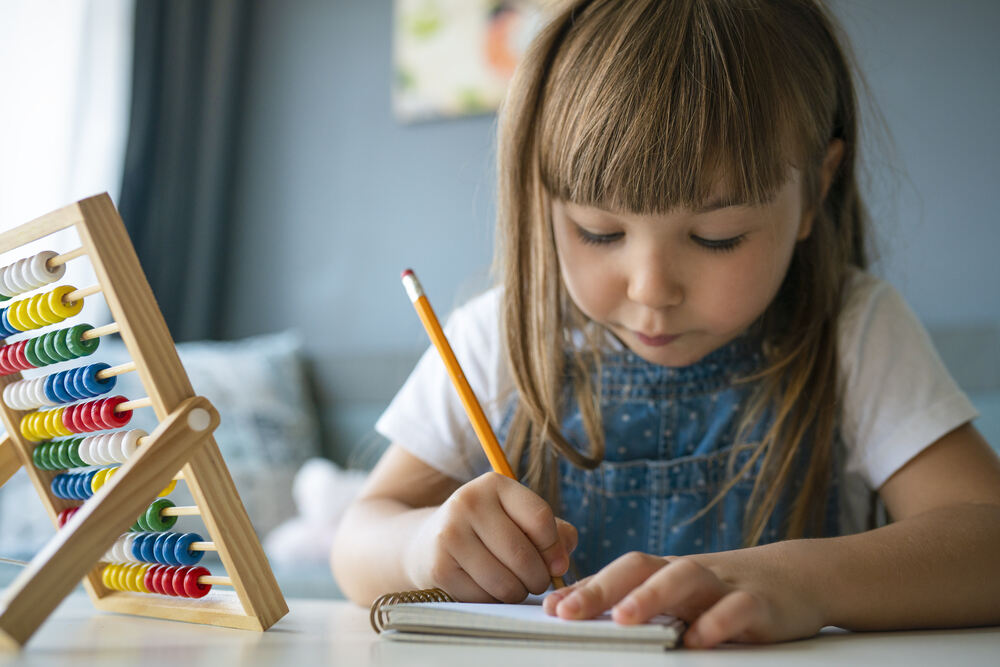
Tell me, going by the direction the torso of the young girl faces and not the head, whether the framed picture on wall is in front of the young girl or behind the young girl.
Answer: behind

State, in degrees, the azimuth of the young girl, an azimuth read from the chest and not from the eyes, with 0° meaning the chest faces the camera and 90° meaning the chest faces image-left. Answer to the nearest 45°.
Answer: approximately 0°
